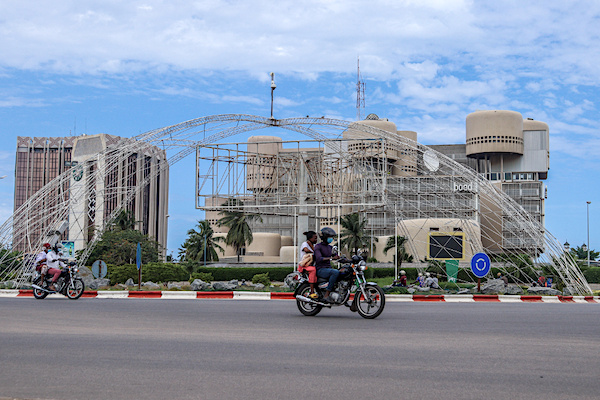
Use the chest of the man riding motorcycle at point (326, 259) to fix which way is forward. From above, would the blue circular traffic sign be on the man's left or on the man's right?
on the man's left

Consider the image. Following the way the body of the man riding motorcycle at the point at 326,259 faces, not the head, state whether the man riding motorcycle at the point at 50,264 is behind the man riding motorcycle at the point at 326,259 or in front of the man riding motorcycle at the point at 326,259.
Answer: behind

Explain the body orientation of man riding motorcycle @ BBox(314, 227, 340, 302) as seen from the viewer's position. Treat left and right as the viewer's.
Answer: facing to the right of the viewer

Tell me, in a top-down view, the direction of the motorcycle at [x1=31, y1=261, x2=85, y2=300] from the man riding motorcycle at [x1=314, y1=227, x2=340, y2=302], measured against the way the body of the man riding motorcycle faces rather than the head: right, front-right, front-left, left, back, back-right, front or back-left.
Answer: back-left

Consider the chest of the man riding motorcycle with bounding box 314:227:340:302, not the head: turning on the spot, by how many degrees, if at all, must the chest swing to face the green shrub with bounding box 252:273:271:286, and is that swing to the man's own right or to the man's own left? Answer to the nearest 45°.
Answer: approximately 90° to the man's own left

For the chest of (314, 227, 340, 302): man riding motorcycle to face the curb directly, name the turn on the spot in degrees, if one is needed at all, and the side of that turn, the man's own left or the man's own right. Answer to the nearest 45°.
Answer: approximately 90° to the man's own left
